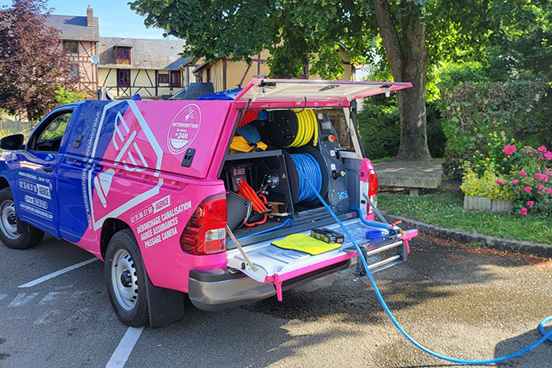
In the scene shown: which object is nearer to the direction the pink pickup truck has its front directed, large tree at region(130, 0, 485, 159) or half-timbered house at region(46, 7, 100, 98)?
the half-timbered house

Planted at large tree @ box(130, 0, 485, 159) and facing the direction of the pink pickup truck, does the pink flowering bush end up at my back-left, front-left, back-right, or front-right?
front-left

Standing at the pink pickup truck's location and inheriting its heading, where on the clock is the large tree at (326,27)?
The large tree is roughly at 2 o'clock from the pink pickup truck.

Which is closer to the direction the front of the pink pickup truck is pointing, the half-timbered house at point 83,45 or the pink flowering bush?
the half-timbered house

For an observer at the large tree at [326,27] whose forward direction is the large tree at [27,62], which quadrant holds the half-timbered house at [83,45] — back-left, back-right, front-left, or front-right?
front-right

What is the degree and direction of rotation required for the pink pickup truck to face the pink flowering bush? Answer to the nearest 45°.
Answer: approximately 90° to its right

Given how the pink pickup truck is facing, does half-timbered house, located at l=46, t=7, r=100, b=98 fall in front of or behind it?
in front

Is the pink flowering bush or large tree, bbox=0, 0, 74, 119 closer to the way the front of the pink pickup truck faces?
the large tree

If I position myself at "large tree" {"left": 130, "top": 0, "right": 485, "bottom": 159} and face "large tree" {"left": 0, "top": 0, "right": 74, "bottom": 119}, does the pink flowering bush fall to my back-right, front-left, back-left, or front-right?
back-left

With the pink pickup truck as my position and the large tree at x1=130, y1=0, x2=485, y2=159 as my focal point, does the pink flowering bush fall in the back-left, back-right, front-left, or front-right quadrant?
front-right

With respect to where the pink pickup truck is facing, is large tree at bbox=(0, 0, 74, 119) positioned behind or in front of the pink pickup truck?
in front

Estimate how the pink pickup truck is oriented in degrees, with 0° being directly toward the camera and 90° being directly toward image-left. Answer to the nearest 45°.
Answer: approximately 135°
